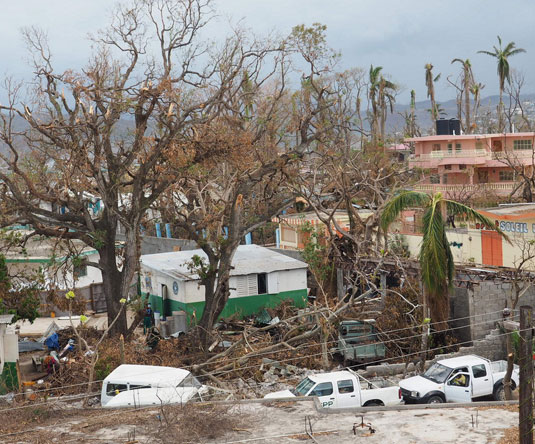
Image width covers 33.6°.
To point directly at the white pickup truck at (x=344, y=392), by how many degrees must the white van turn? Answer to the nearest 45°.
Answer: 0° — it already faces it

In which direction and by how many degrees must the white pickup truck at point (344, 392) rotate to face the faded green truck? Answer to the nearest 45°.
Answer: approximately 90° to its right

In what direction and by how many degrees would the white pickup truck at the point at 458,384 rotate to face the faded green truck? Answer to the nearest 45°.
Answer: approximately 90° to its right

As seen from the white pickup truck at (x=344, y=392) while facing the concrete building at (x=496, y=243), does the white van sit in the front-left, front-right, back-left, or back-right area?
back-left

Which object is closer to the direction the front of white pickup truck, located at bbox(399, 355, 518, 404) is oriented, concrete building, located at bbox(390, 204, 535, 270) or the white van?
the white van

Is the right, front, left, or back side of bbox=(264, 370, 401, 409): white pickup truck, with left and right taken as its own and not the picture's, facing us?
left

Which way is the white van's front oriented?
to the viewer's right

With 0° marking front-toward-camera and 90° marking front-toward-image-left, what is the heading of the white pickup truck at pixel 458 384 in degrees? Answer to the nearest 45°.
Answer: approximately 45°

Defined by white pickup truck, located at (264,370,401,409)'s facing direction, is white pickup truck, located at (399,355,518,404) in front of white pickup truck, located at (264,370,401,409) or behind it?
behind
